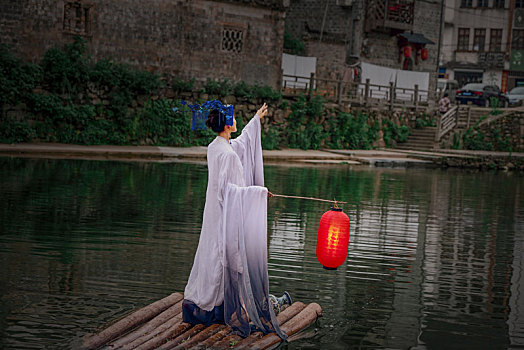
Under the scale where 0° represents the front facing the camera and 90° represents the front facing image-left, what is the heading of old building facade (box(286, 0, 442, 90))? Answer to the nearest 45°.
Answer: approximately 0°

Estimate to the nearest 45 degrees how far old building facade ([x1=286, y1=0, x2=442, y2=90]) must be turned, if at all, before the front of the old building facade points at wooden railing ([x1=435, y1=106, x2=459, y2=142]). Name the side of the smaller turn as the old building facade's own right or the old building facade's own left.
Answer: approximately 45° to the old building facade's own left

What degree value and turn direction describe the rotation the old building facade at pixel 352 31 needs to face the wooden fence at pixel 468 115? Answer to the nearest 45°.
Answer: approximately 45° to its left

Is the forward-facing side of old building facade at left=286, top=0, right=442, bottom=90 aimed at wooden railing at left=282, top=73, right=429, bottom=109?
yes

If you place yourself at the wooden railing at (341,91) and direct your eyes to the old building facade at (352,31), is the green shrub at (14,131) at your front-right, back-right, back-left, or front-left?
back-left

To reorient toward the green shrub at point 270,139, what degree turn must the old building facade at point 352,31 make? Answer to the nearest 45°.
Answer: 0° — it already faces it

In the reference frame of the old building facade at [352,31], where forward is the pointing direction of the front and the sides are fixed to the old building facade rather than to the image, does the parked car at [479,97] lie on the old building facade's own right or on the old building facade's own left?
on the old building facade's own left
